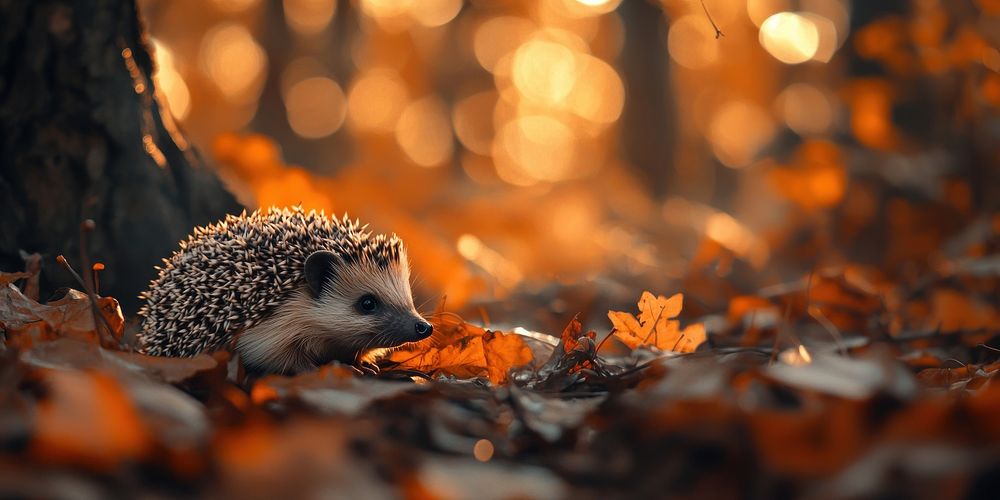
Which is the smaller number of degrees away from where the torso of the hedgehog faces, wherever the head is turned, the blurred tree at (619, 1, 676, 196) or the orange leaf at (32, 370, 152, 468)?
the blurred tree

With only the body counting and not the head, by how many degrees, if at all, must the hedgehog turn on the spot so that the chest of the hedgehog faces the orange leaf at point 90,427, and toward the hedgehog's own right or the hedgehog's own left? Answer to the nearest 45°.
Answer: approximately 90° to the hedgehog's own right

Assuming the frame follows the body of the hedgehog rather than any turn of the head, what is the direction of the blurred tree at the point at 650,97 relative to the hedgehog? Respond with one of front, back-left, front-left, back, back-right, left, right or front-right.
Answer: front-left

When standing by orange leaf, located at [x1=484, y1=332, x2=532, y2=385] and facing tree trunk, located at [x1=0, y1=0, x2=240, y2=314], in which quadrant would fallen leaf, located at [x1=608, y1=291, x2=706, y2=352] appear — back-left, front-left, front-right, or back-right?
back-right

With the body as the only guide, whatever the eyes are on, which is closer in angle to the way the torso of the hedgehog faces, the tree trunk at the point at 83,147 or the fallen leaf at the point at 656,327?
the fallen leaf

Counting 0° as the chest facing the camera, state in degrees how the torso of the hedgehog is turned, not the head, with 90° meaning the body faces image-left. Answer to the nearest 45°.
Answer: approximately 270°

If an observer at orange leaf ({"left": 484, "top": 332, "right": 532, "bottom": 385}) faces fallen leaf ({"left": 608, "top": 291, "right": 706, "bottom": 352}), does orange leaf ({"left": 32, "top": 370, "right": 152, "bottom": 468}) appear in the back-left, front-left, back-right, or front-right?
back-right

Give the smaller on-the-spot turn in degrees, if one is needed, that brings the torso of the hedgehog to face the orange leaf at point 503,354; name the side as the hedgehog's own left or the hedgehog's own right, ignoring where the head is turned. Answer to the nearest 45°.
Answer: approximately 45° to the hedgehog's own right
